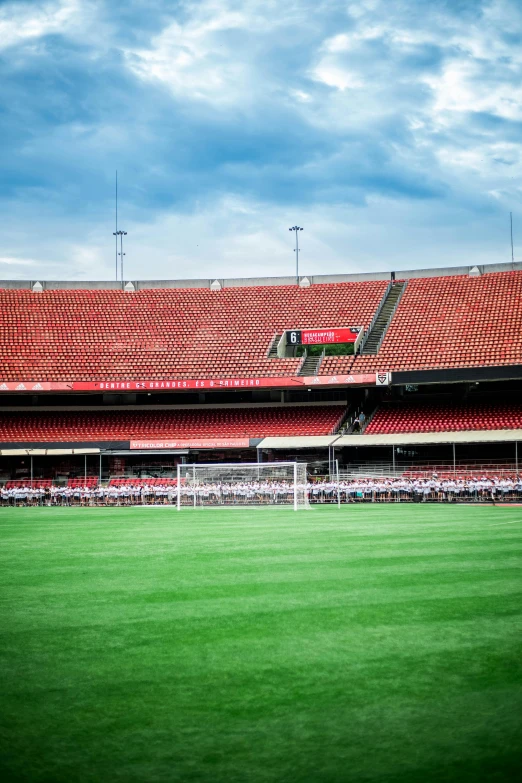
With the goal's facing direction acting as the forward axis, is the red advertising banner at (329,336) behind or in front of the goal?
behind

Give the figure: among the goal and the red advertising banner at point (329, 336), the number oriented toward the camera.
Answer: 2

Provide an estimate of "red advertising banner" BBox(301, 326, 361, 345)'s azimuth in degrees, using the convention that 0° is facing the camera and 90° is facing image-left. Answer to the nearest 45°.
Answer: approximately 0°
